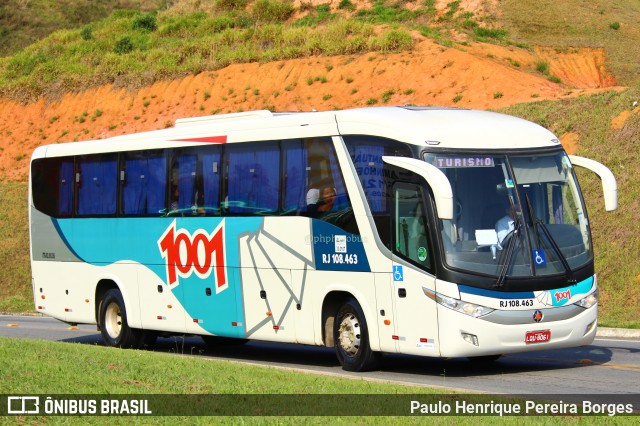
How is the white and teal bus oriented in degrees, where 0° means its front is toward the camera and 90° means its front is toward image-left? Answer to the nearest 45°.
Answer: approximately 315°

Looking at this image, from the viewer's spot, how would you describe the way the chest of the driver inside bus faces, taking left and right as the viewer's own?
facing the viewer and to the right of the viewer
